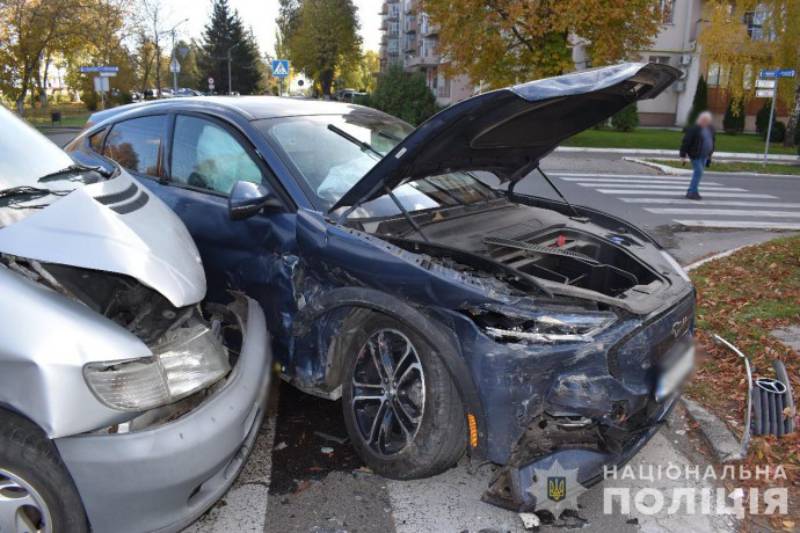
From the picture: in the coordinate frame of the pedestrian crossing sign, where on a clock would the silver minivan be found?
The silver minivan is roughly at 12 o'clock from the pedestrian crossing sign.

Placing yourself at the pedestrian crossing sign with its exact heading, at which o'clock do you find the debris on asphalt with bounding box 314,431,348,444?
The debris on asphalt is roughly at 12 o'clock from the pedestrian crossing sign.

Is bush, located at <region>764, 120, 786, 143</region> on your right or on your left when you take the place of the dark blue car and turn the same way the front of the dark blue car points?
on your left

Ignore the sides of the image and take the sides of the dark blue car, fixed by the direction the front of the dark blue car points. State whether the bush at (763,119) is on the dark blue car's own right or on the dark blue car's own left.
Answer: on the dark blue car's own left

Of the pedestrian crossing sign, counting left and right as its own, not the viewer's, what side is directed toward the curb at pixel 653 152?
left

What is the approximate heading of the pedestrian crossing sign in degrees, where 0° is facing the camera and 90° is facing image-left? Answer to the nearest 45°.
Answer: approximately 0°

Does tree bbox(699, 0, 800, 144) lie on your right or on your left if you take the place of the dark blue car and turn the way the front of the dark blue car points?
on your left

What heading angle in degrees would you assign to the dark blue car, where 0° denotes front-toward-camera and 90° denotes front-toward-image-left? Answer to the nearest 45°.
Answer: approximately 315°

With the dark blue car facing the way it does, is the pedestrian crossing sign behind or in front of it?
behind

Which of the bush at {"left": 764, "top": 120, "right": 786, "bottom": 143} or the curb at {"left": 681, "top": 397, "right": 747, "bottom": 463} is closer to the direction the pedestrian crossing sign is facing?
the curb

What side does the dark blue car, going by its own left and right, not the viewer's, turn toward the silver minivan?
right
